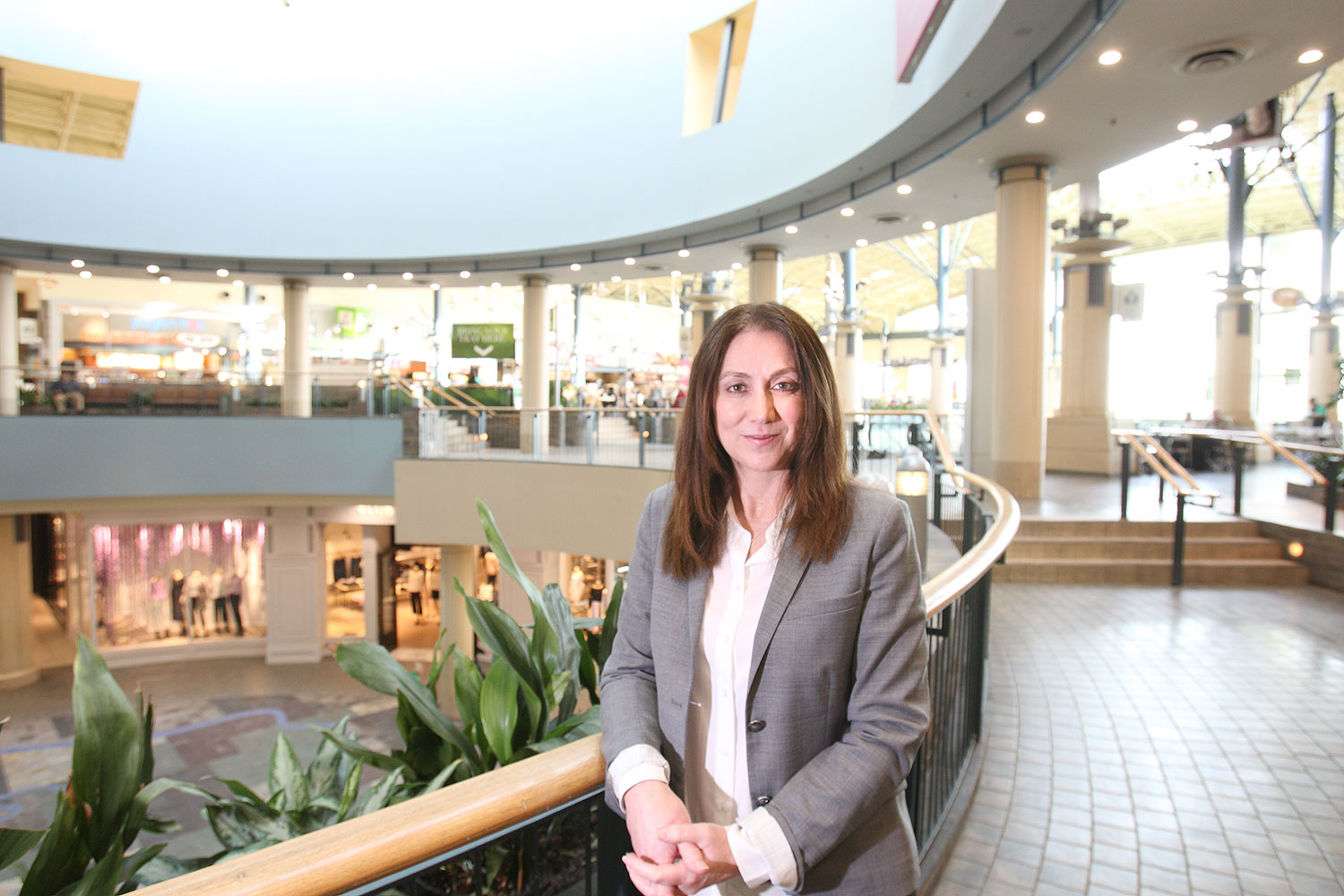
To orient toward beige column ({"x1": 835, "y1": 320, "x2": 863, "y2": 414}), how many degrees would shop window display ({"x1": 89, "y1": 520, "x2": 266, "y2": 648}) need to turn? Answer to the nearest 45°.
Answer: approximately 90° to its left

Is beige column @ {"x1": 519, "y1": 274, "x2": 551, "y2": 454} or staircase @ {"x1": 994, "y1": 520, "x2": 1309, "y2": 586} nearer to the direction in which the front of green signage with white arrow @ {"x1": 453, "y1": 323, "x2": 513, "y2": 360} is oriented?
the staircase

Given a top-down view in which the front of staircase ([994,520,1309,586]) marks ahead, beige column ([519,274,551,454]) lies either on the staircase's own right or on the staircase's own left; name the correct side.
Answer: on the staircase's own right

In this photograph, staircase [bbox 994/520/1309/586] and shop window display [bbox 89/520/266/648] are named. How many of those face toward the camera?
2

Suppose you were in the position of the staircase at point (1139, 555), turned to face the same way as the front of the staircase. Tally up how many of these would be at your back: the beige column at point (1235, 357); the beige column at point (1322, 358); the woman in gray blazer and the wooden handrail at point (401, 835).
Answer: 2

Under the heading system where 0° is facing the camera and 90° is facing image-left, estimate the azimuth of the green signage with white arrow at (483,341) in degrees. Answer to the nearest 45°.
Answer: approximately 0°

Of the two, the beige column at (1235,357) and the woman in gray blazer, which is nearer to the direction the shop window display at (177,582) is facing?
the woman in gray blazer

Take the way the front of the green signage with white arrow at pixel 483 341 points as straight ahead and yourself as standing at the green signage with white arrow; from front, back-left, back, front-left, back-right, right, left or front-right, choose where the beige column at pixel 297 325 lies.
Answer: front-right

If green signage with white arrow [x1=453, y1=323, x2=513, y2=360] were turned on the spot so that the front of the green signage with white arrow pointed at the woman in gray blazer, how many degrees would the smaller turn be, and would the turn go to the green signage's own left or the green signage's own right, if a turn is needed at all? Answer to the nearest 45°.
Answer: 0° — it already faces them
